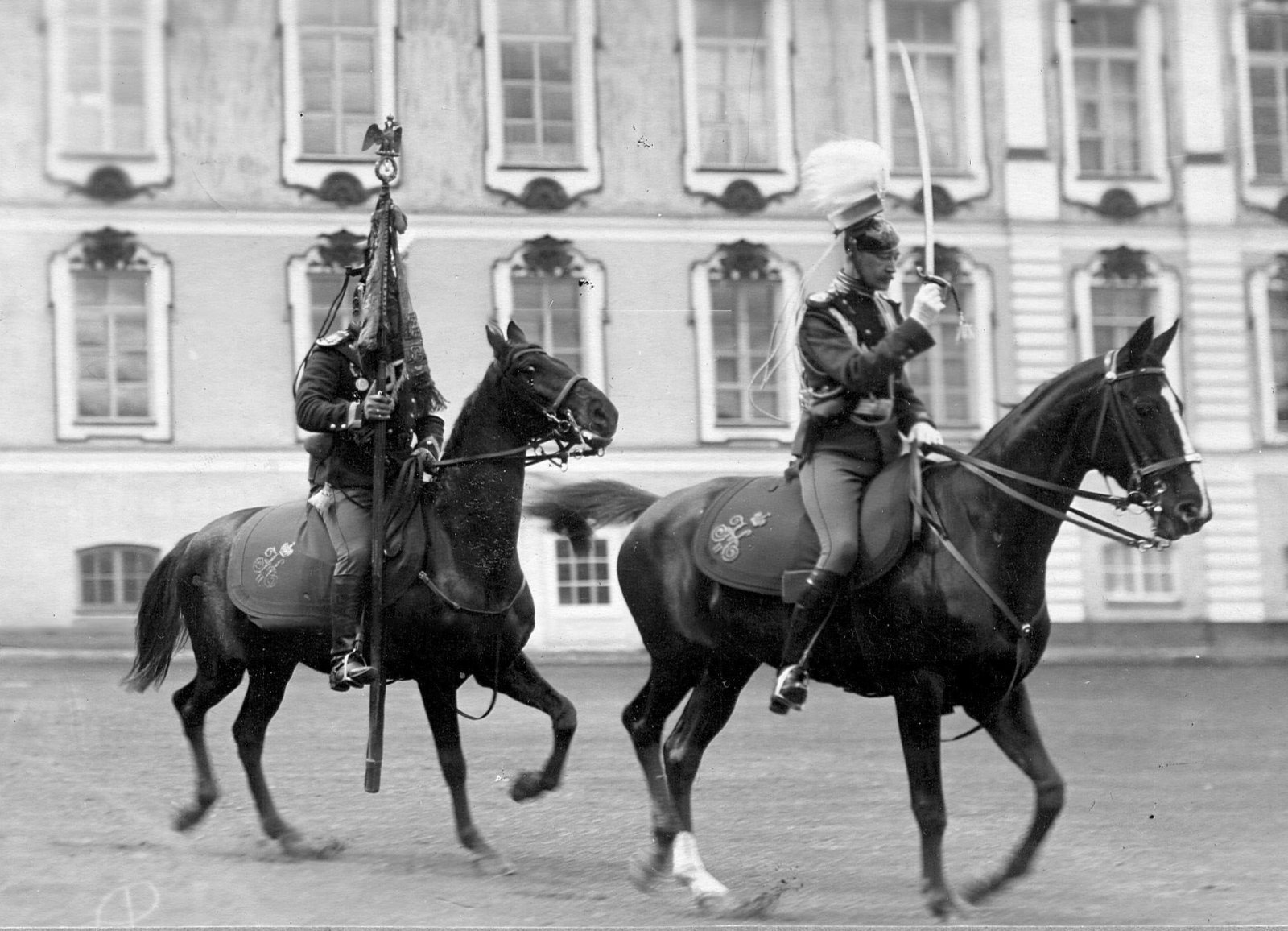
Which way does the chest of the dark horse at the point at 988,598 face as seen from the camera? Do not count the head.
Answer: to the viewer's right

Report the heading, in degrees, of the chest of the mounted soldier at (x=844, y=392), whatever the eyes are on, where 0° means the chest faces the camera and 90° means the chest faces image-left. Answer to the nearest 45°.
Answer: approximately 315°

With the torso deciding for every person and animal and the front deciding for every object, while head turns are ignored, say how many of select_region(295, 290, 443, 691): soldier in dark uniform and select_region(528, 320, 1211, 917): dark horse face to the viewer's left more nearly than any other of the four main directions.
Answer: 0

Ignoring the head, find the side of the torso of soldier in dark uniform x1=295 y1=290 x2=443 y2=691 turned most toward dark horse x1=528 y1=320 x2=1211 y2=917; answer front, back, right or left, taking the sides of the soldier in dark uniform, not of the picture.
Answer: front

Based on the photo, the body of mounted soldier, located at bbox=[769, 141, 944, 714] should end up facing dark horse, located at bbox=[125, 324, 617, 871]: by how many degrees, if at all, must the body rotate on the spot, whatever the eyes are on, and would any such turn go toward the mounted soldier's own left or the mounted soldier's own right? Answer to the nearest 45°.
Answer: approximately 135° to the mounted soldier's own right

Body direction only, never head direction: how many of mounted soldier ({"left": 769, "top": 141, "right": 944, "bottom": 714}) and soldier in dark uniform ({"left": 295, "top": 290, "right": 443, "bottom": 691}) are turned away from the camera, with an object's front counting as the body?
0

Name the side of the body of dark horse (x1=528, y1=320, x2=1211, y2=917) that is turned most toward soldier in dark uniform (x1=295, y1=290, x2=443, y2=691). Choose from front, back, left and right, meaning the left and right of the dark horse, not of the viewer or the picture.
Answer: back
